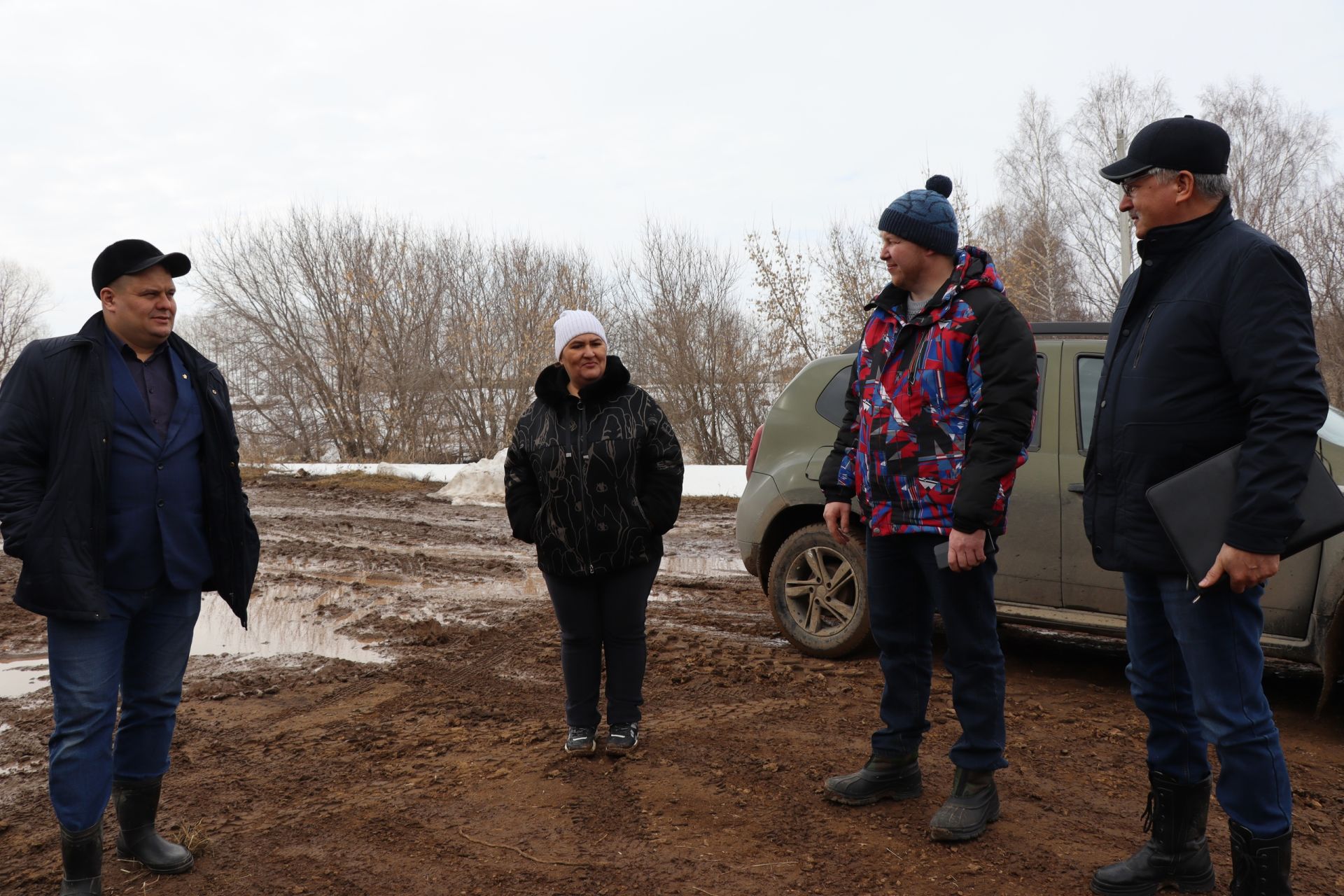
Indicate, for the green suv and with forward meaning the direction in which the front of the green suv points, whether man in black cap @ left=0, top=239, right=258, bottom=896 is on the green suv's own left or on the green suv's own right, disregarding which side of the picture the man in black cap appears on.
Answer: on the green suv's own right

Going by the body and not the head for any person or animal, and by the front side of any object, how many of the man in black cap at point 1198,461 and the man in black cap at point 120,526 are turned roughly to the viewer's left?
1

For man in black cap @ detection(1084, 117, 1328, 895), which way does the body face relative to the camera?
to the viewer's left

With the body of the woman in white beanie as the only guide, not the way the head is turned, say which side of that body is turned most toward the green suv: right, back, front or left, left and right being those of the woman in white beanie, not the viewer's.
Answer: left

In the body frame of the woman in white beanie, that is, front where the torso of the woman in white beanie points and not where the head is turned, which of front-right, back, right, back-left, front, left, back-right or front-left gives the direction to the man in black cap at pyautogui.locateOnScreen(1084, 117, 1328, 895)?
front-left

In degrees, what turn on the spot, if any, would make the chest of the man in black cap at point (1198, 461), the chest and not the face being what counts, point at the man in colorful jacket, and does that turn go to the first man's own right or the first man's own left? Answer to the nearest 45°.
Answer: approximately 45° to the first man's own right

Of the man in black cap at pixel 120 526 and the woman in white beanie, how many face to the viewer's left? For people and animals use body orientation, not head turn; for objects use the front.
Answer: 0

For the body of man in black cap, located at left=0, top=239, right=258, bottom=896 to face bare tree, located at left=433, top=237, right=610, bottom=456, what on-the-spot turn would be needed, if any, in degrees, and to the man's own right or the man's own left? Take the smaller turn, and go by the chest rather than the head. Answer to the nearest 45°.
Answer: approximately 135° to the man's own left

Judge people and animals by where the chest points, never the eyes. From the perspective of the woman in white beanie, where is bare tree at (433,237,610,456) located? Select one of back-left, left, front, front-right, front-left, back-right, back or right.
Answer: back

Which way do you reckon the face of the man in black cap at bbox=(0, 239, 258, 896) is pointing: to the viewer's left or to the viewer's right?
to the viewer's right

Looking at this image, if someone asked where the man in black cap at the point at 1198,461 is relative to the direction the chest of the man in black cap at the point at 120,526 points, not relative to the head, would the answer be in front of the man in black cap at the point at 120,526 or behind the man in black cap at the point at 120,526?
in front

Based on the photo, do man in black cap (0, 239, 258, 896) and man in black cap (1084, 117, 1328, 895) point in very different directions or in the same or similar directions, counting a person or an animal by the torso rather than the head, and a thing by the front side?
very different directions

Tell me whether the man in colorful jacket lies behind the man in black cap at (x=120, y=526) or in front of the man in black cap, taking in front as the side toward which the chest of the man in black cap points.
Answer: in front

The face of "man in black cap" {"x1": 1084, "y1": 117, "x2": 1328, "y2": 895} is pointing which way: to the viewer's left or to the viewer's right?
to the viewer's left
